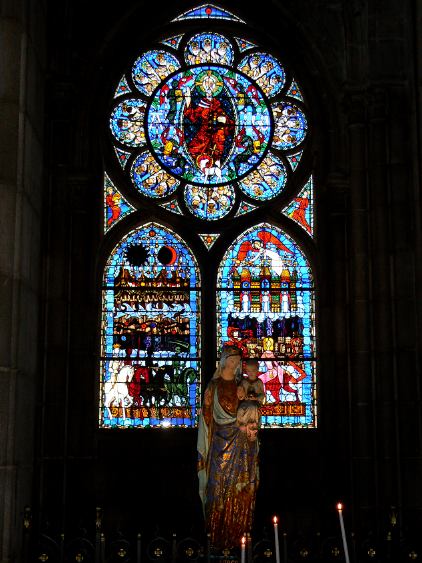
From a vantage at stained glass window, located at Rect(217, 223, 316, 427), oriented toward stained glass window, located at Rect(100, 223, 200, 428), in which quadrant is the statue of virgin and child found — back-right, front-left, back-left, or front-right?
front-left

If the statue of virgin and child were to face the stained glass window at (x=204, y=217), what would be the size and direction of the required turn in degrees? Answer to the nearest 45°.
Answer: approximately 135° to its left

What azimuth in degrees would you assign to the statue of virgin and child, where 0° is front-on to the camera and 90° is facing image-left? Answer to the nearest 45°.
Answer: approximately 315°

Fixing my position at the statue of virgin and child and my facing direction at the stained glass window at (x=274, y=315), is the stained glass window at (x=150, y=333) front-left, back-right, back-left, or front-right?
front-left

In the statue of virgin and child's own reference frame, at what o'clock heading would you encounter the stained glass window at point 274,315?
The stained glass window is roughly at 8 o'clock from the statue of virgin and child.

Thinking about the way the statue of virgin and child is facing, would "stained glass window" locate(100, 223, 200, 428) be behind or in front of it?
behind
